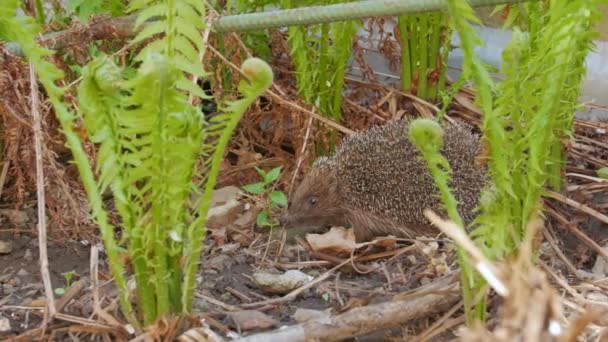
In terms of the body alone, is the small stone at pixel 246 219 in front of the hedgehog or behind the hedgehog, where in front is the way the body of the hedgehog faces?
in front

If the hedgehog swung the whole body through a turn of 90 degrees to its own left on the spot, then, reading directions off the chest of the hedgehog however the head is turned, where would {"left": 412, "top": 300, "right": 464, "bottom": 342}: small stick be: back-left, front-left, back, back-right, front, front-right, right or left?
front

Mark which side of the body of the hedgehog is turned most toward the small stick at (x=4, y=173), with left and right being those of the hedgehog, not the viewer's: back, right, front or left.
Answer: front

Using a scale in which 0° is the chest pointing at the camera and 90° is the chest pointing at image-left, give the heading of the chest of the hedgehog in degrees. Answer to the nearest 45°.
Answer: approximately 90°

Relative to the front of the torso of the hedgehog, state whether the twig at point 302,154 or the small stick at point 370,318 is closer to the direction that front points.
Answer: the twig

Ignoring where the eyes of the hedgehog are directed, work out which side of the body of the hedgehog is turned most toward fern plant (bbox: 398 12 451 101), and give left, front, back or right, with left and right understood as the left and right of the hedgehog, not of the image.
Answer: right

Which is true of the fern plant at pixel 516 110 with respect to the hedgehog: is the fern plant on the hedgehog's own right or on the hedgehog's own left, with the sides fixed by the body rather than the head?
on the hedgehog's own left

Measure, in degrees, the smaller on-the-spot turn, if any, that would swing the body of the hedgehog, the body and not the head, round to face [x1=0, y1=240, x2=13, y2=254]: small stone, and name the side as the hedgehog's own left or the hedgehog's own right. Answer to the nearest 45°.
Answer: approximately 45° to the hedgehog's own left

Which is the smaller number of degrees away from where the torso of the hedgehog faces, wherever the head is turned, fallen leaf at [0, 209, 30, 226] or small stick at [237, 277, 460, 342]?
the fallen leaf

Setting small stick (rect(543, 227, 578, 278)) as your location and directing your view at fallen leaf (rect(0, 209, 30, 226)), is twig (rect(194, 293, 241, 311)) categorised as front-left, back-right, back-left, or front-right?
front-left

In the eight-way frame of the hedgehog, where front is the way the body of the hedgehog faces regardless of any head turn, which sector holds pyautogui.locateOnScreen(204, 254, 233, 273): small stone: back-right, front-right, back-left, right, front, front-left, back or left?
front-left
